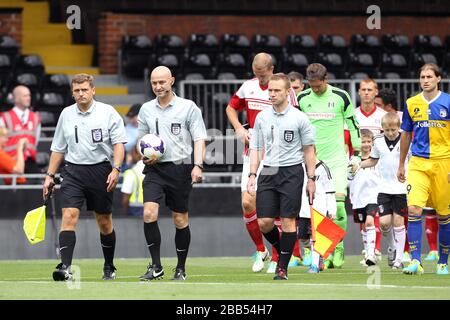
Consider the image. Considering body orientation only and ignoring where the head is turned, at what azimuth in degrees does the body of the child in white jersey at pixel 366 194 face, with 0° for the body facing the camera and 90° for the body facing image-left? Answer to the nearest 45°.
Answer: approximately 0°

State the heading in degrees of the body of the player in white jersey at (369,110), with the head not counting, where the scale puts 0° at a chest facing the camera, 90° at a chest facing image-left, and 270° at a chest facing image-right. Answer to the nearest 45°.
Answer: approximately 0°

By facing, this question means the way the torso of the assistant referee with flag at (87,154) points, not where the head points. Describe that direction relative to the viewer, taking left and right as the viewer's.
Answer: facing the viewer

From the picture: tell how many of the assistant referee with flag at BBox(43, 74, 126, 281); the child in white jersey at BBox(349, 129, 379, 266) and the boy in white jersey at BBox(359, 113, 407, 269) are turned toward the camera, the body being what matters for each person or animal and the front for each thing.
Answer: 3

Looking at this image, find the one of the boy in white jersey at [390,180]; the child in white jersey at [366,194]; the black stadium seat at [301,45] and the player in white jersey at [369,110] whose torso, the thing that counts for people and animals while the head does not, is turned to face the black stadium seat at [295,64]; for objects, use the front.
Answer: the black stadium seat at [301,45]

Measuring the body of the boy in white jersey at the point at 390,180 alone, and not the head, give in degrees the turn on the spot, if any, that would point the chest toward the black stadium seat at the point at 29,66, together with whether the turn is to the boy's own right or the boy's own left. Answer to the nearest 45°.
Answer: approximately 135° to the boy's own right

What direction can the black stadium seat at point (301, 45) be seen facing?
toward the camera
